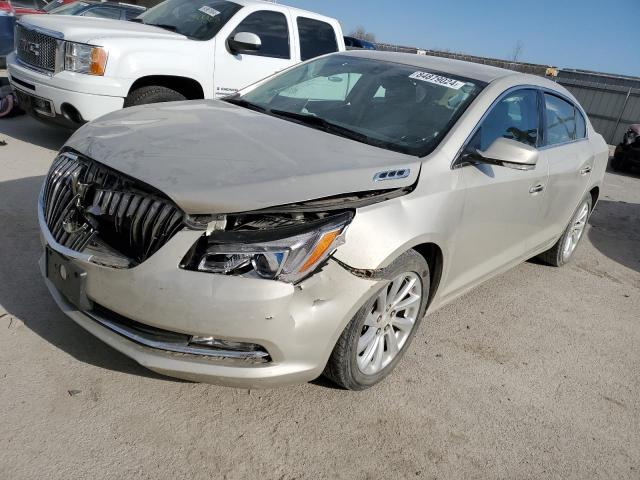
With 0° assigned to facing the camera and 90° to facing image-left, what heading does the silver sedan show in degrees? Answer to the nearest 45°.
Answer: approximately 45°

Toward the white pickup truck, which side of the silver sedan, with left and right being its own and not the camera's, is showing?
right

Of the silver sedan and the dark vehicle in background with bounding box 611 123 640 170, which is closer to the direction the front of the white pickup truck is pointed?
the silver sedan

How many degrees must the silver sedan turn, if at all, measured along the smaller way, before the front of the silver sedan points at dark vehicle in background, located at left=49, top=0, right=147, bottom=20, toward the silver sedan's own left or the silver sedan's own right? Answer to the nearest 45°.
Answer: approximately 90° to the silver sedan's own right

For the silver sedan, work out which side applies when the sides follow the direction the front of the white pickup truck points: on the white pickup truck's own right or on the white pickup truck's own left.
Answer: on the white pickup truck's own left

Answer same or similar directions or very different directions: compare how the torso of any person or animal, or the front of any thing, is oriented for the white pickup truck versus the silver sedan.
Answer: same or similar directions

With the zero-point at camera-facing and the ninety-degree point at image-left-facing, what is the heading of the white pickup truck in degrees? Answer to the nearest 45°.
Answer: approximately 45°

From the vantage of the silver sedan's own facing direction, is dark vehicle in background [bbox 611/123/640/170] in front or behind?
behind
